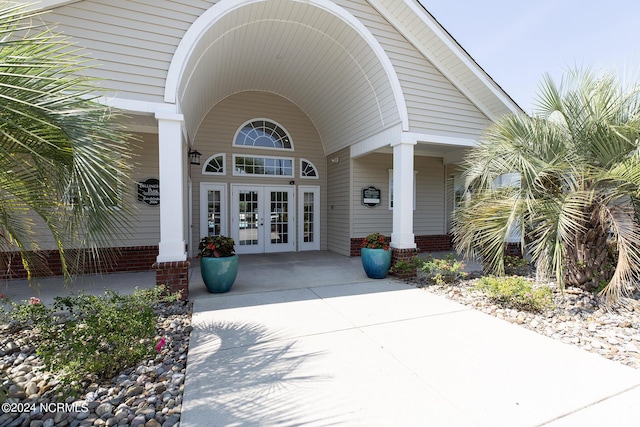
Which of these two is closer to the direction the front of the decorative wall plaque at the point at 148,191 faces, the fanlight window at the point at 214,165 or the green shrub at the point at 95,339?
the green shrub

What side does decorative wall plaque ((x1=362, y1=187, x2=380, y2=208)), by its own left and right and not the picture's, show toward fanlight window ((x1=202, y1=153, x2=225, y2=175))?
right

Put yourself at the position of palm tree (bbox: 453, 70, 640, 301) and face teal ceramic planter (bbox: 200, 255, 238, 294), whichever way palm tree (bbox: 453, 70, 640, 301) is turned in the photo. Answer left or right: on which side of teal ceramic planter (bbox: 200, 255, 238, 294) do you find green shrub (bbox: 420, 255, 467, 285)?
right

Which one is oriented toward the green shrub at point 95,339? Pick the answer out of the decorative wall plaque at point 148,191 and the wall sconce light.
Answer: the decorative wall plaque

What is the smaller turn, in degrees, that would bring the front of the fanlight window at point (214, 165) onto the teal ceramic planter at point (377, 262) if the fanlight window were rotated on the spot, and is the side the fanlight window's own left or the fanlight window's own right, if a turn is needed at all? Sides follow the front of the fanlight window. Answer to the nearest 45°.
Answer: approximately 45° to the fanlight window's own left
